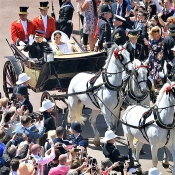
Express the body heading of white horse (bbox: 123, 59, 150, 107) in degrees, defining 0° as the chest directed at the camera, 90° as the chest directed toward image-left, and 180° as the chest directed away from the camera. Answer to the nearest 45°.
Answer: approximately 315°

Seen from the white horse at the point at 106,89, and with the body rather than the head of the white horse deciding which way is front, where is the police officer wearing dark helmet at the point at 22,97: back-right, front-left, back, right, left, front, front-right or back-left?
back-right

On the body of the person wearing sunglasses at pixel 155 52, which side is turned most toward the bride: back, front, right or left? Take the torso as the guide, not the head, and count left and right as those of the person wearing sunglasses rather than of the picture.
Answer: right

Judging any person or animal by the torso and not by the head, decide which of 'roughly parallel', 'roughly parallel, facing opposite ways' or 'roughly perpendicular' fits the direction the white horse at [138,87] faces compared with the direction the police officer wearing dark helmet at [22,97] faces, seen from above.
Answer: roughly perpendicular

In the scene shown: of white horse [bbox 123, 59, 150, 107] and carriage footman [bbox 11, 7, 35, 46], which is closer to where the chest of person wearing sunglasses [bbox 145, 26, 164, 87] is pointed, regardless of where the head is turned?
the white horse
